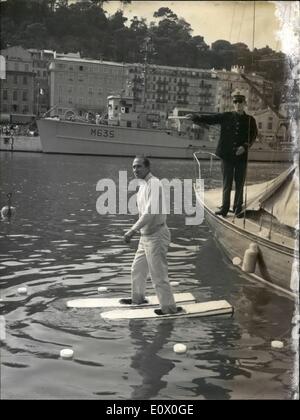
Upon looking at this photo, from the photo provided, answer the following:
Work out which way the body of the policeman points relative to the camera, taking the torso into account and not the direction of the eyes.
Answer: toward the camera

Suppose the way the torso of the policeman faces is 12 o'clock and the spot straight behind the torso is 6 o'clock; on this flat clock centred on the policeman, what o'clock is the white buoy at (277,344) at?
The white buoy is roughly at 12 o'clock from the policeman.

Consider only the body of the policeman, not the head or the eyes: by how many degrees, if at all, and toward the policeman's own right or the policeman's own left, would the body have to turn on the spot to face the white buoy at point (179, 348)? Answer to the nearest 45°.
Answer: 0° — they already face it

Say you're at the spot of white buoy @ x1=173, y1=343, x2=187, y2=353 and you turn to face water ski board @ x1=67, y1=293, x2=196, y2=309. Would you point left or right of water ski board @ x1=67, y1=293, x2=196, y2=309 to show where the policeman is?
right

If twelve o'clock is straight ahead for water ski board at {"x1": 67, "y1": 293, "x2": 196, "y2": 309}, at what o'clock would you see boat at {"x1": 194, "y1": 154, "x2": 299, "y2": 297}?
The boat is roughly at 5 o'clock from the water ski board.

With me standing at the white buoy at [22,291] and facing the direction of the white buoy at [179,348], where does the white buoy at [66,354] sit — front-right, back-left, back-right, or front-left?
front-right

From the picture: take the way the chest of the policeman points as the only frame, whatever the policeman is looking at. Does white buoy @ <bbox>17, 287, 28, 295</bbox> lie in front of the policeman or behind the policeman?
in front

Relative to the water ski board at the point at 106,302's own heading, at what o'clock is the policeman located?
The policeman is roughly at 4 o'clock from the water ski board.

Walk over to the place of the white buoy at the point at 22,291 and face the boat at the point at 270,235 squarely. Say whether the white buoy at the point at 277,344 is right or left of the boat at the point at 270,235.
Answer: right

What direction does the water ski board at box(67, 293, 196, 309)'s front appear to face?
to the viewer's left

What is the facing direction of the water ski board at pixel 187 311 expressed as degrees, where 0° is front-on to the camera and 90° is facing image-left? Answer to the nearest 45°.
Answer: approximately 90°

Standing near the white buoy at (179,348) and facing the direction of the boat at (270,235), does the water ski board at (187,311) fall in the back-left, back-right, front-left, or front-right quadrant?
front-left

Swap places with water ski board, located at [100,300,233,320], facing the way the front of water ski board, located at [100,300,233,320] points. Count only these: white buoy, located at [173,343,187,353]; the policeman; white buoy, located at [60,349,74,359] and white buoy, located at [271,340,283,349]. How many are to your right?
1

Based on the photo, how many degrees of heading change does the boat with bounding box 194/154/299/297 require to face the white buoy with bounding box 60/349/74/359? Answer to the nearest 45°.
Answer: approximately 90° to its left

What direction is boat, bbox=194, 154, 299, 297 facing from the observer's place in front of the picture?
facing away from the viewer and to the left of the viewer
